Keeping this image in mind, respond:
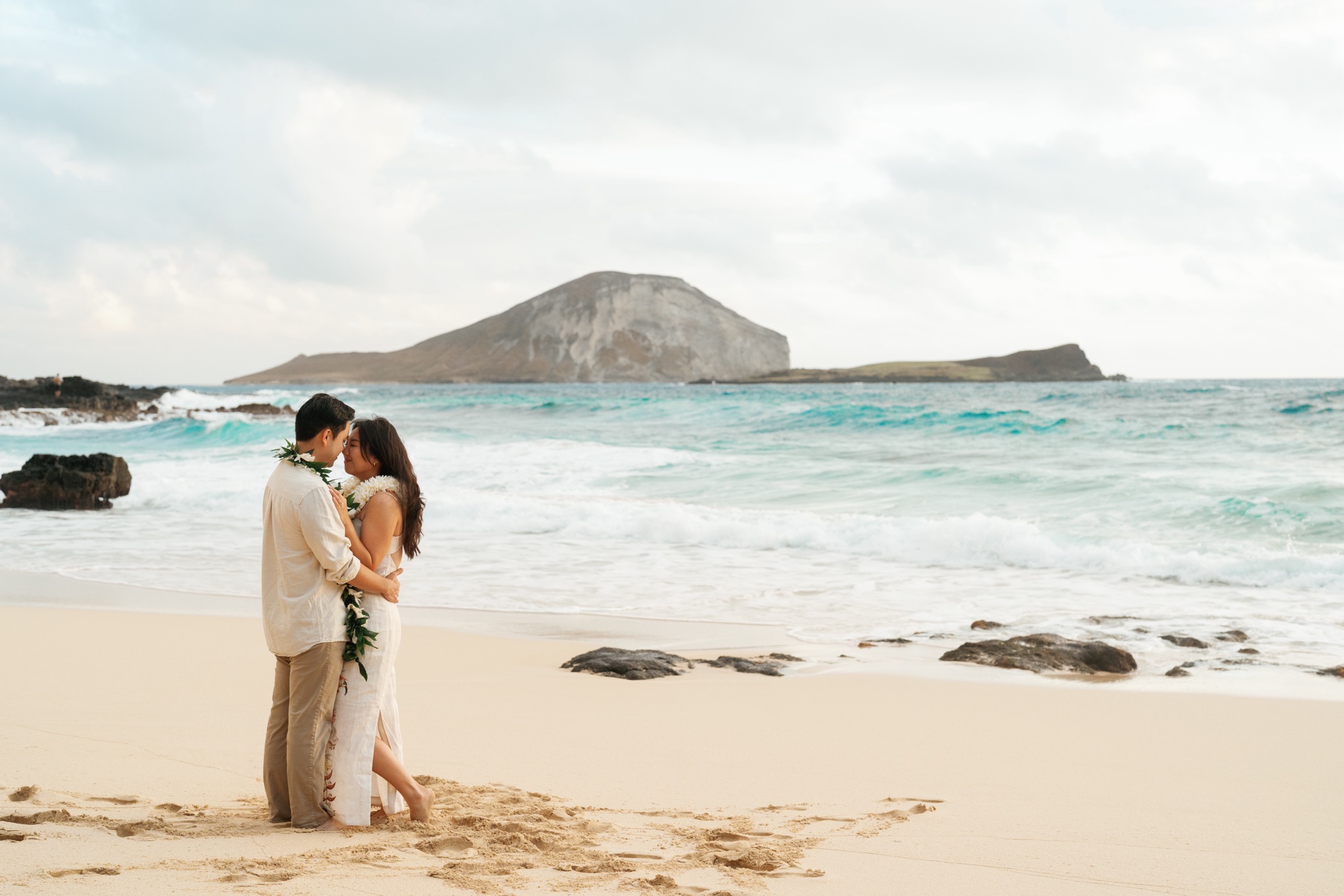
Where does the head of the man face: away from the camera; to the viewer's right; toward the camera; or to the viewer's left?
to the viewer's right

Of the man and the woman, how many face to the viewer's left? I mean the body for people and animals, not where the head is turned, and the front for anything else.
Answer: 1

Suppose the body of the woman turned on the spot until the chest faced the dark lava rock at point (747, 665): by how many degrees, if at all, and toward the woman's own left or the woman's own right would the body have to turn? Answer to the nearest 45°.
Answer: approximately 135° to the woman's own right

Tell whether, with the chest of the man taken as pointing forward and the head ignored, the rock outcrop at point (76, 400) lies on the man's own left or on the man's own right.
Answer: on the man's own left

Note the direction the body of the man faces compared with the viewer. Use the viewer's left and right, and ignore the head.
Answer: facing away from the viewer and to the right of the viewer

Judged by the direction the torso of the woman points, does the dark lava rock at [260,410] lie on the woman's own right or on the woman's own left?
on the woman's own right

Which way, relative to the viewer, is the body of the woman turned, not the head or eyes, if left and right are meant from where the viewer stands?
facing to the left of the viewer

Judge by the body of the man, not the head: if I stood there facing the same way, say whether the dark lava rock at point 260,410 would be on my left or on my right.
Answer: on my left
